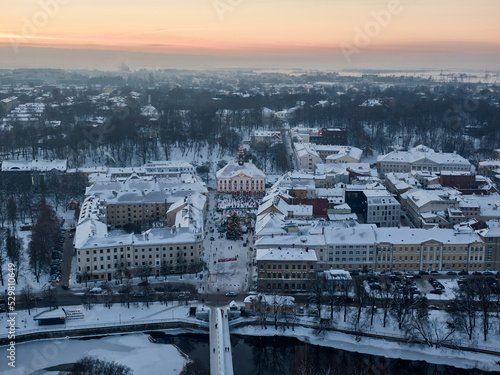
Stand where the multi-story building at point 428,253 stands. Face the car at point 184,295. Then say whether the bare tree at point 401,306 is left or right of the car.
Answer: left

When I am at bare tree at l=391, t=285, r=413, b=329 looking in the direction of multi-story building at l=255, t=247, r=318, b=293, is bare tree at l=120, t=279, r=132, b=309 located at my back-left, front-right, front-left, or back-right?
front-left

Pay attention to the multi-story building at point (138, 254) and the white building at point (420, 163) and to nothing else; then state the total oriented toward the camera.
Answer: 2

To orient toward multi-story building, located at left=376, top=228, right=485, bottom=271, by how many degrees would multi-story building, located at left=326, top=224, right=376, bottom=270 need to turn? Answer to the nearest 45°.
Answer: approximately 90° to its left

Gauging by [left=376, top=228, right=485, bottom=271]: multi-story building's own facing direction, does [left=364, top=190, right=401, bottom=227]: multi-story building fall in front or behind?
behind

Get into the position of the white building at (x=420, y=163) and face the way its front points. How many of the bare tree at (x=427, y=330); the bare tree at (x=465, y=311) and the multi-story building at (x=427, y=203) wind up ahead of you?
3

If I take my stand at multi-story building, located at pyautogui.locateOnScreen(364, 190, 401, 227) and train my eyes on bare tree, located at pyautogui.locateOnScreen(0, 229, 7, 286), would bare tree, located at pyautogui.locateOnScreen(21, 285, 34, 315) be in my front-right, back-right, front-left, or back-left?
front-left

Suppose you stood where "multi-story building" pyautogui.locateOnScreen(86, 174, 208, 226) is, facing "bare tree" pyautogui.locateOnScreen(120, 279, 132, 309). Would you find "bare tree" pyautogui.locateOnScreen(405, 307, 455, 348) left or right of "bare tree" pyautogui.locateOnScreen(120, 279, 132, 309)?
left

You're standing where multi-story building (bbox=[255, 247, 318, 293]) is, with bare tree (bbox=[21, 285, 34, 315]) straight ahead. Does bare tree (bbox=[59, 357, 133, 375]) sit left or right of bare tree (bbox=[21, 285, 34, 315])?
left

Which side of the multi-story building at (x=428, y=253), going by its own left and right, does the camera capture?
front

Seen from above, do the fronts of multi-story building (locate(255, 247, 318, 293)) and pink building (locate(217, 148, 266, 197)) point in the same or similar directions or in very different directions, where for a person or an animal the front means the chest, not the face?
same or similar directions

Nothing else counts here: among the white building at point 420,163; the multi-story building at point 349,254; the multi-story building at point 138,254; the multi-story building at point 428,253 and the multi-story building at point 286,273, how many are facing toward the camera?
5

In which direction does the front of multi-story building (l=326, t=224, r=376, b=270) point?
toward the camera

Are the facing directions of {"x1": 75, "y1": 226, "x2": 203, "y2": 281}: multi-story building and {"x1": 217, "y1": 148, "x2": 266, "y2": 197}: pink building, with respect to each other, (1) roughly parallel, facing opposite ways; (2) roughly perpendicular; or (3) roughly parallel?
roughly parallel

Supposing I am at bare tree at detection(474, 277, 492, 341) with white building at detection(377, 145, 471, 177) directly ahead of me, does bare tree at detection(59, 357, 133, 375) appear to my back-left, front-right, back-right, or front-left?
back-left

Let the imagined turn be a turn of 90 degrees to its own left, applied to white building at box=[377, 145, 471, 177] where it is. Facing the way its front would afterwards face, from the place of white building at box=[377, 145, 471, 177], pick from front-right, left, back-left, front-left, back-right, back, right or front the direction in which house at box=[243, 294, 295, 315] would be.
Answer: right

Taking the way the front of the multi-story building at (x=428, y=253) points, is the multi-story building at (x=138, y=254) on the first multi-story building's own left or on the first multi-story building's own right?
on the first multi-story building's own right
